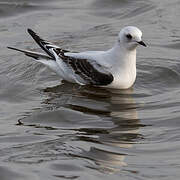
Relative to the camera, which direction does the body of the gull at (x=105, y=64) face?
to the viewer's right
